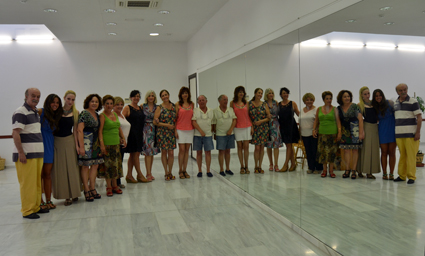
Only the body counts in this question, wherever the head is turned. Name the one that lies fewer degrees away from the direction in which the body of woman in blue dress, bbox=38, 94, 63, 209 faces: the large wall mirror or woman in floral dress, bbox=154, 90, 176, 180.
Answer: the large wall mirror

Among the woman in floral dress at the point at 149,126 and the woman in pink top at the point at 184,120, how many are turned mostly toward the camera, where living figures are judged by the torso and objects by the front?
2

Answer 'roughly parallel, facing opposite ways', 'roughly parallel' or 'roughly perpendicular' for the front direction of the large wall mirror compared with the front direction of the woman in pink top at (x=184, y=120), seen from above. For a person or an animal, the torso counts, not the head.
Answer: roughly perpendicular

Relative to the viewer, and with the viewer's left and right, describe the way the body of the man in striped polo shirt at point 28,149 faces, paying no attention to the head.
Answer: facing the viewer and to the right of the viewer

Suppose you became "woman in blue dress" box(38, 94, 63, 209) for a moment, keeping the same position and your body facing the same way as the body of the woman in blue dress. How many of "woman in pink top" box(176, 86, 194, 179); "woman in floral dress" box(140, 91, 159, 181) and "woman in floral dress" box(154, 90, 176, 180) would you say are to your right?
0

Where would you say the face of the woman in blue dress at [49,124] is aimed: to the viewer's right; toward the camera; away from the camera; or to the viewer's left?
toward the camera

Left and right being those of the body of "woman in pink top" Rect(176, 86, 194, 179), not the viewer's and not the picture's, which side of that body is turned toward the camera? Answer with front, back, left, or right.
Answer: front

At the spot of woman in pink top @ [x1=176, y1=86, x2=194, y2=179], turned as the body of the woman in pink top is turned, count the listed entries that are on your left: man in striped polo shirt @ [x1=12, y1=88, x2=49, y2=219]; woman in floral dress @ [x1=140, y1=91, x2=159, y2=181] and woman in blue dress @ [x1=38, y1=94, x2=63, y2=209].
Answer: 0

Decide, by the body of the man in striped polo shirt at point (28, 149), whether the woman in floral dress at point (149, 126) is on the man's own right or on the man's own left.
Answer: on the man's own left

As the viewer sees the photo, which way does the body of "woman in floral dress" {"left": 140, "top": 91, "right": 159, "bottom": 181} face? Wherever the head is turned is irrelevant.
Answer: toward the camera

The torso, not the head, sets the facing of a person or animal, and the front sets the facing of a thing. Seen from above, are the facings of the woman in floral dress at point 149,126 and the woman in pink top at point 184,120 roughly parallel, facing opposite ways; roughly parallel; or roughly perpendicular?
roughly parallel

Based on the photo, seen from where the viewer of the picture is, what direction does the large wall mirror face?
facing the viewer and to the left of the viewer

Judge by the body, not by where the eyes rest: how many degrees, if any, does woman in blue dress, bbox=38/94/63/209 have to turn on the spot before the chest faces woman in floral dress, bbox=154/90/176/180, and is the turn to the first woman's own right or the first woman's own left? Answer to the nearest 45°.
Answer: approximately 90° to the first woman's own left
